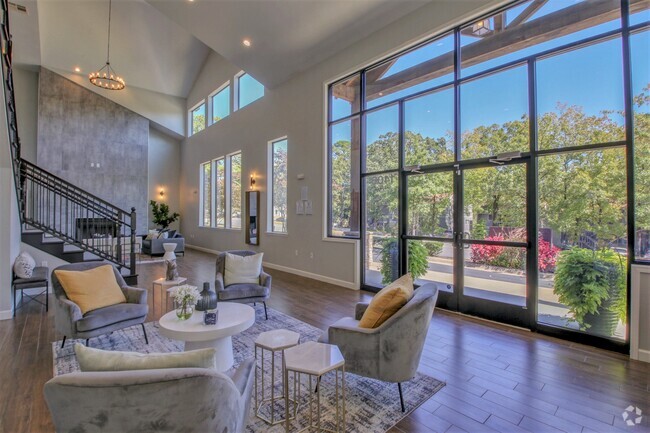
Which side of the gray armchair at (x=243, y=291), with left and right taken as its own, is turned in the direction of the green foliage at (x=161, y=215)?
back

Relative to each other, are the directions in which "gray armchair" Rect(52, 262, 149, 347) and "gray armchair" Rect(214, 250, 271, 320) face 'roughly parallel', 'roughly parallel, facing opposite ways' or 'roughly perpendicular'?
roughly perpendicular

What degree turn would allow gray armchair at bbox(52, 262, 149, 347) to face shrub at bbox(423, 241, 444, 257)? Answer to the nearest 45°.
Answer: approximately 45° to its left

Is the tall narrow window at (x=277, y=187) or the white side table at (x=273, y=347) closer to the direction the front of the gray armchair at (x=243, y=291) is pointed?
the white side table

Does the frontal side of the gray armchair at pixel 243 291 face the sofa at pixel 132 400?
yes

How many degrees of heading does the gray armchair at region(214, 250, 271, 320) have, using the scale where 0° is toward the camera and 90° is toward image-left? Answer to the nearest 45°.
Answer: approximately 0°

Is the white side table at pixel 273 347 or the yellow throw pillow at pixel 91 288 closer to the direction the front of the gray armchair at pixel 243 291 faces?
the white side table

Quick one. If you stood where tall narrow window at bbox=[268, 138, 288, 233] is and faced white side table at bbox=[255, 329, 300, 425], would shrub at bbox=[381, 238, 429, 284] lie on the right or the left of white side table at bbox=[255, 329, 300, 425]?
left

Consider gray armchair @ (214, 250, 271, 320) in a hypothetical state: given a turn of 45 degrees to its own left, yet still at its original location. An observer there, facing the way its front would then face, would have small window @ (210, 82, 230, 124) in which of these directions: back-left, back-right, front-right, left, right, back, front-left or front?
back-left

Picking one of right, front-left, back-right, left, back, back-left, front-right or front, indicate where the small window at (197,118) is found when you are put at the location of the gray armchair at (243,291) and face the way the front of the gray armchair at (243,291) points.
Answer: back

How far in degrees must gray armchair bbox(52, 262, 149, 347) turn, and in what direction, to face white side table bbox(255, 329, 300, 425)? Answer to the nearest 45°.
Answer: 0° — it already faces it

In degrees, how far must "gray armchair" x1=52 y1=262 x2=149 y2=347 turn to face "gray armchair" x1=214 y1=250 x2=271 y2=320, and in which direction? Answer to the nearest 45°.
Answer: approximately 45° to its left
